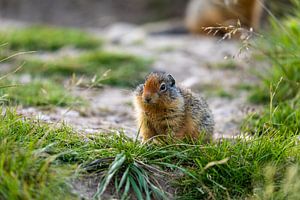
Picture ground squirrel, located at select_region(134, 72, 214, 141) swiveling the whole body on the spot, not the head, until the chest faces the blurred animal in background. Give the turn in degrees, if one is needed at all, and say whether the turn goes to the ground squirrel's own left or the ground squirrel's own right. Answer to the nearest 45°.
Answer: approximately 135° to the ground squirrel's own right

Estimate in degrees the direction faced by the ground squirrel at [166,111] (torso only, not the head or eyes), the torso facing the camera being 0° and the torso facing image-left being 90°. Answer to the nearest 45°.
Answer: approximately 45°
